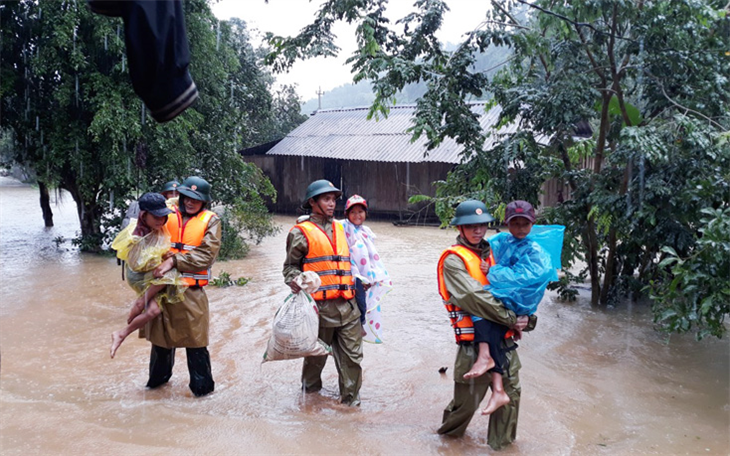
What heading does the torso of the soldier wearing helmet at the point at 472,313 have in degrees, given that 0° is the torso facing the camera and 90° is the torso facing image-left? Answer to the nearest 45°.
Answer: approximately 315°

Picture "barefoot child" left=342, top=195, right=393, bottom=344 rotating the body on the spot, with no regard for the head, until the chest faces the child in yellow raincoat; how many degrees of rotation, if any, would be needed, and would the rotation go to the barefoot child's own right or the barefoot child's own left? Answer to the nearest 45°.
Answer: approximately 90° to the barefoot child's own right

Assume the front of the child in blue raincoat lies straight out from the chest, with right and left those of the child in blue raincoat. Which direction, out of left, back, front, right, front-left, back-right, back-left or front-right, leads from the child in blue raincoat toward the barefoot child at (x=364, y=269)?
right

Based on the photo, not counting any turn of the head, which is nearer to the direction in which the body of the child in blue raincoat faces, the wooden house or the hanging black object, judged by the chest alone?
the hanging black object

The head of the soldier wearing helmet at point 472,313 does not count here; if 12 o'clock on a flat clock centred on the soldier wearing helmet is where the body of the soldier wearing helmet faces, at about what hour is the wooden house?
The wooden house is roughly at 7 o'clock from the soldier wearing helmet.

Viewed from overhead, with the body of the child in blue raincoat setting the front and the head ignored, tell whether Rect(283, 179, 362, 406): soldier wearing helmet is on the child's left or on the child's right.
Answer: on the child's right

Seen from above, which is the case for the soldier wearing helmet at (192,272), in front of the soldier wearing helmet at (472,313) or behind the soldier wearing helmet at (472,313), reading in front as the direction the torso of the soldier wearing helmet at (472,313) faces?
behind

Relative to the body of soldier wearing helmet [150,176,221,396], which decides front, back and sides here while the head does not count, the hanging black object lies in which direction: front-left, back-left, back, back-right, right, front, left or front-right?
front-left

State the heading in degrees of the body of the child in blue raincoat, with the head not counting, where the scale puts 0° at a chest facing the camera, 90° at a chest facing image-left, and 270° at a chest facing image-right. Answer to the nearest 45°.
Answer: approximately 45°

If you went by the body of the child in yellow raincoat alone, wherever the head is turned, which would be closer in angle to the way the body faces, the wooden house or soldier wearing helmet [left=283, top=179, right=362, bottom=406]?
the soldier wearing helmet
